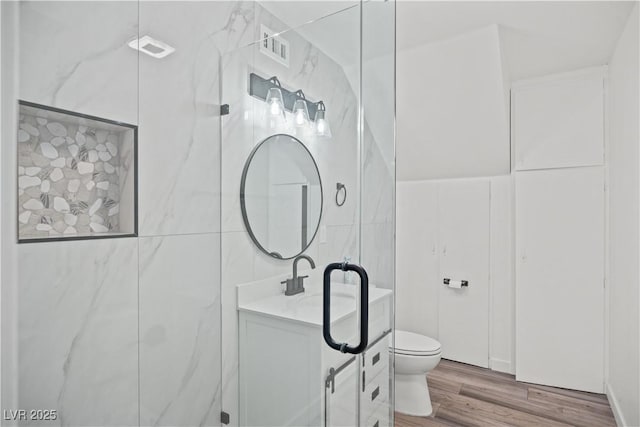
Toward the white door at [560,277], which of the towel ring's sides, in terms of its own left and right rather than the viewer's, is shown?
left

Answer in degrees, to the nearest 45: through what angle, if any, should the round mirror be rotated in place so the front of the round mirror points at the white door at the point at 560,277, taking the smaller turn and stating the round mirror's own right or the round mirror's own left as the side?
approximately 90° to the round mirror's own left

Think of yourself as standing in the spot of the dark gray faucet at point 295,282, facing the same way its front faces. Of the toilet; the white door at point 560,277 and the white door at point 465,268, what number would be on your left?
3

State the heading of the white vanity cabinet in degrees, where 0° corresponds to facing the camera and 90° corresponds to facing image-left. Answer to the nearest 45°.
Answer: approximately 315°

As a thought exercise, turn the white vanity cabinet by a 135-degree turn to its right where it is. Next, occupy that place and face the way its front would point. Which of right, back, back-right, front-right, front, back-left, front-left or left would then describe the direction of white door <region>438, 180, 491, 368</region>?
back-right

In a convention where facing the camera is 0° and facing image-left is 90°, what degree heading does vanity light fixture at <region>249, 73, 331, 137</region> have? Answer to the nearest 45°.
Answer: approximately 315°

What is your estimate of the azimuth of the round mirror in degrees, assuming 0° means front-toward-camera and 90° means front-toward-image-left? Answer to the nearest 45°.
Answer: approximately 315°

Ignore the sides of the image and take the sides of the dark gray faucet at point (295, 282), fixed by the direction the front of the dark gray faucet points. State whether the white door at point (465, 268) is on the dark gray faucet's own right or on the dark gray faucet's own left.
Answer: on the dark gray faucet's own left
